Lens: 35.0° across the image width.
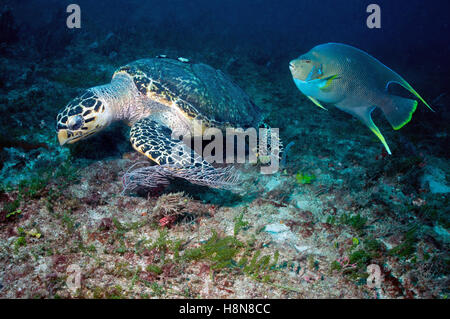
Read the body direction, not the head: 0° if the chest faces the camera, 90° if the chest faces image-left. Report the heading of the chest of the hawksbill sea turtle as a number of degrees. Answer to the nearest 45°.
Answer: approximately 90°

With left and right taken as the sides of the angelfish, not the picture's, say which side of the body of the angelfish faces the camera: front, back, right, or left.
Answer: left

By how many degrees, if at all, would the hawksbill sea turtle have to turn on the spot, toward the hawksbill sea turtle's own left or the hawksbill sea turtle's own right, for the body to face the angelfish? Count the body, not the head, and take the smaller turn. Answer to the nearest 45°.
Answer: approximately 135° to the hawksbill sea turtle's own left

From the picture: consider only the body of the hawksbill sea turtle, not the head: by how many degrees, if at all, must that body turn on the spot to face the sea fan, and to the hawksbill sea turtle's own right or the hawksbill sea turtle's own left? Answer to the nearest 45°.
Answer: approximately 90° to the hawksbill sea turtle's own left

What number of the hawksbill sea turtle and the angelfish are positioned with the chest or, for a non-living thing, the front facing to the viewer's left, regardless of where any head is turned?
2
